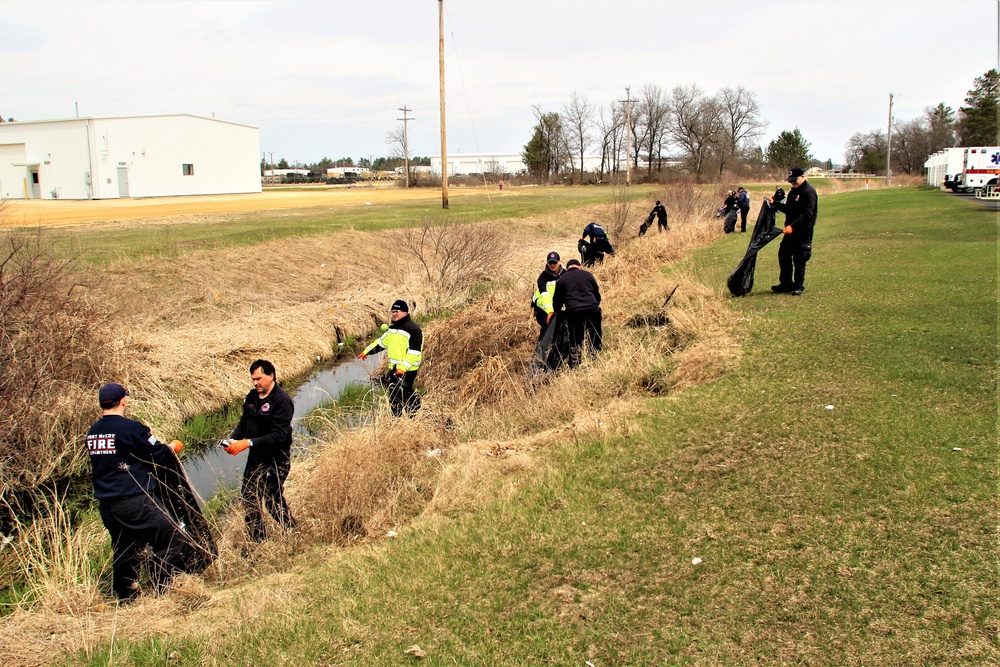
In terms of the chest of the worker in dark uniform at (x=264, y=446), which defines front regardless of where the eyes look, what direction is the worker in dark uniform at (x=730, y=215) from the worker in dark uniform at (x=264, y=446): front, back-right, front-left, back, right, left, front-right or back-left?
back

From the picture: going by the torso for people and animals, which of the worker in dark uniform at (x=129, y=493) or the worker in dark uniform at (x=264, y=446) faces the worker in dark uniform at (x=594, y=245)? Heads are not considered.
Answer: the worker in dark uniform at (x=129, y=493)

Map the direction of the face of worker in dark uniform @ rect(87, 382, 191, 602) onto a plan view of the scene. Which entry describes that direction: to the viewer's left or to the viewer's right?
to the viewer's right

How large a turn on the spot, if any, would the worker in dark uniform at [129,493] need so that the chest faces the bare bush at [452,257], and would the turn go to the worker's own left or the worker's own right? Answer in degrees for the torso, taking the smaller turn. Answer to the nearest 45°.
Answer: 0° — they already face it

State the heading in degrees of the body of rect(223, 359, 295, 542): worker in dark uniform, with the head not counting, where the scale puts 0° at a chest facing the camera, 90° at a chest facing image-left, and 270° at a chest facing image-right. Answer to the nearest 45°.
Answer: approximately 45°

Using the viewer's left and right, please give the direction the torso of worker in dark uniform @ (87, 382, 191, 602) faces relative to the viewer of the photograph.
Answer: facing away from the viewer and to the right of the viewer

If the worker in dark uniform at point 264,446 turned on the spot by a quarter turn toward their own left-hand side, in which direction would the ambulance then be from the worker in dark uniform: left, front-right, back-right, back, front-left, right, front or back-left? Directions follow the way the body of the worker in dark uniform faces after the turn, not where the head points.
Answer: left

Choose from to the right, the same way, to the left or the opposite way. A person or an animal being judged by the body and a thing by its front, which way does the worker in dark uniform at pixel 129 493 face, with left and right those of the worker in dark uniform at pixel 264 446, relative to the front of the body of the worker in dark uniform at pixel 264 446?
the opposite way

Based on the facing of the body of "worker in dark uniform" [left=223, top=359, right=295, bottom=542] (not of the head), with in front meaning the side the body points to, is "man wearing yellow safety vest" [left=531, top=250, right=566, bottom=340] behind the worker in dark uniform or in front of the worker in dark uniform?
behind
